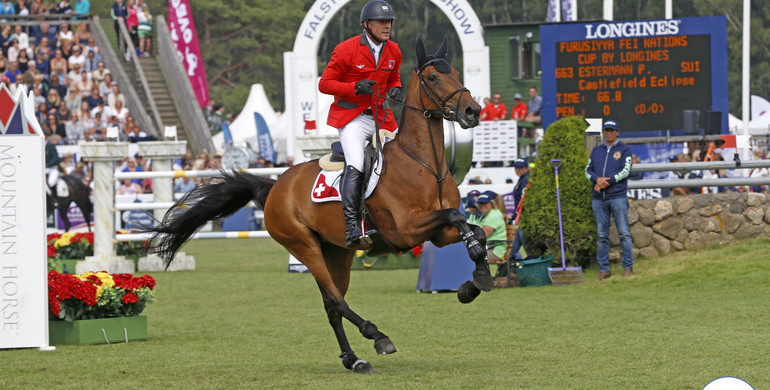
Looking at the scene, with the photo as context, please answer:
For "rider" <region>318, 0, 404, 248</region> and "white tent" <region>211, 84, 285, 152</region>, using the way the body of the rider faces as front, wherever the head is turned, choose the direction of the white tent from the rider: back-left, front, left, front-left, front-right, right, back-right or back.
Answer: back-left

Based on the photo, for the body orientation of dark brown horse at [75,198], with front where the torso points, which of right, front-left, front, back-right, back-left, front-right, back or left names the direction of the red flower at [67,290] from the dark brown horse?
left

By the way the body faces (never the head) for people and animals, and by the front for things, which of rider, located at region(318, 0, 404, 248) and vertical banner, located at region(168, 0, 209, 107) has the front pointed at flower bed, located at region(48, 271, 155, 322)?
the vertical banner

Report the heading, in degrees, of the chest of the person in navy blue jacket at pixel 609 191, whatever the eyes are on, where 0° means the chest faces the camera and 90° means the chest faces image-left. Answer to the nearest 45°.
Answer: approximately 0°

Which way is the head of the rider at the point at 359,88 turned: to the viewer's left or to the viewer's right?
to the viewer's right

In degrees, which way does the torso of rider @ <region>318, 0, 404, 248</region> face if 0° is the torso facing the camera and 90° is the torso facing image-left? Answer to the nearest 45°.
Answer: approximately 315°

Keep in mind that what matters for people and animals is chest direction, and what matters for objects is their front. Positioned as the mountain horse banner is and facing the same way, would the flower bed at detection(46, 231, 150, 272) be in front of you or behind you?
behind

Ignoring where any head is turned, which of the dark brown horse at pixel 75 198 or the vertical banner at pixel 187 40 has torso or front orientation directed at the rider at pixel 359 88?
the vertical banner

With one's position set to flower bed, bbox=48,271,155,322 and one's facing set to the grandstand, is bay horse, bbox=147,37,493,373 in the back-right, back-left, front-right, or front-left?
back-right
